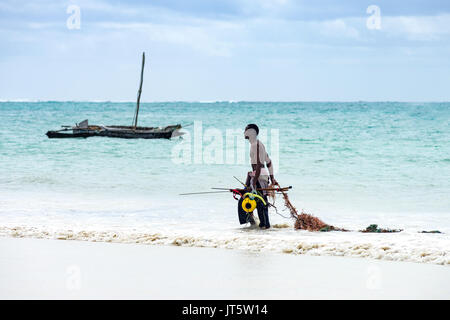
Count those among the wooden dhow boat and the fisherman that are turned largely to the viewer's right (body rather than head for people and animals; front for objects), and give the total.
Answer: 1

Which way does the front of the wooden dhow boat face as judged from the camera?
facing to the right of the viewer

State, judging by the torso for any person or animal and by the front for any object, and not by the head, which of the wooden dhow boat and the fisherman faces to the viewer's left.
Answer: the fisherman

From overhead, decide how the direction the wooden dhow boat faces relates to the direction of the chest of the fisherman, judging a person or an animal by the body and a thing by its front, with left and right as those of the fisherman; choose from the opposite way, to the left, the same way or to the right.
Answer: the opposite way

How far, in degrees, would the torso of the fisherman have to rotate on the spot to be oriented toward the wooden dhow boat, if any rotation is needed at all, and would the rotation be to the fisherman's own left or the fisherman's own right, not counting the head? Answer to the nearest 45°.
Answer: approximately 90° to the fisherman's own right

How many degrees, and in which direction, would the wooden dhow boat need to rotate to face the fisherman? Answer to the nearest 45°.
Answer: approximately 90° to its right

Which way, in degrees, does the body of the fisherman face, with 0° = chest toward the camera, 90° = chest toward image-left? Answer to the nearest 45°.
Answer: approximately 90°
